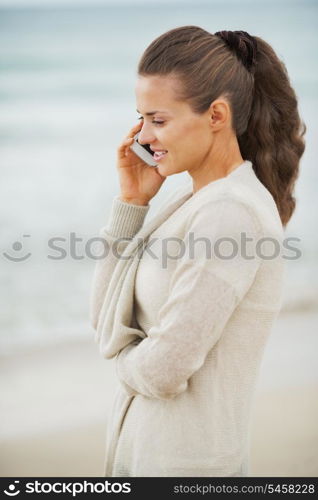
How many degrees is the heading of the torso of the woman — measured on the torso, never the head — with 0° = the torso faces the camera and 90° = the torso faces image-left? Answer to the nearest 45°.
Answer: approximately 90°

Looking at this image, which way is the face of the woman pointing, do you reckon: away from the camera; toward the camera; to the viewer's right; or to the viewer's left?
to the viewer's left
